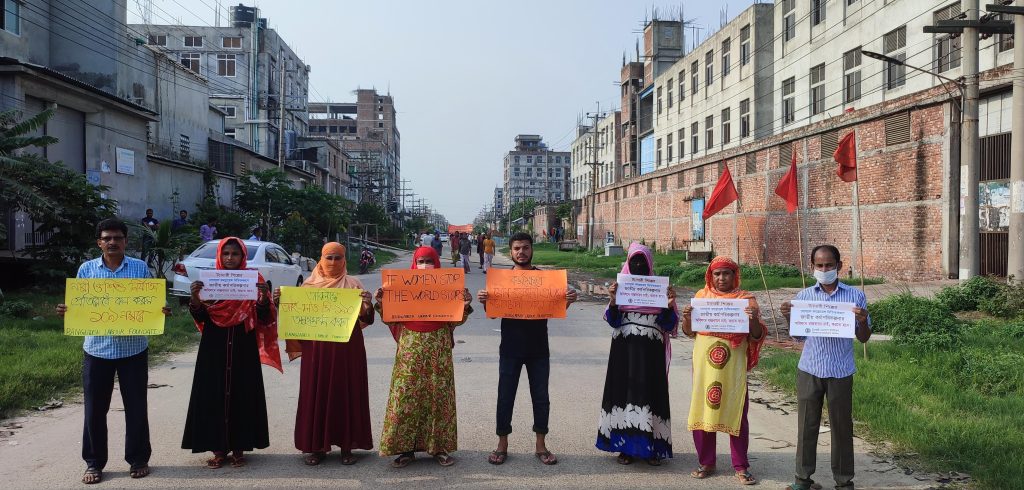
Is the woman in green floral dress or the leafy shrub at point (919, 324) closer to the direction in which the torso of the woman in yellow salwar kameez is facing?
the woman in green floral dress

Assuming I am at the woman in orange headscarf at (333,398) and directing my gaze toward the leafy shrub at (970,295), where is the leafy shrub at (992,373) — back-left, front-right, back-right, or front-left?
front-right

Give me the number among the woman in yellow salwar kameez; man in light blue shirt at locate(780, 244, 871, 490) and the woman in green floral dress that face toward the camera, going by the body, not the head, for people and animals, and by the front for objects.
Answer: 3

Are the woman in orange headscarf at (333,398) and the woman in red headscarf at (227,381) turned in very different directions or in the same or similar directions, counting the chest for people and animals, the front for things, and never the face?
same or similar directions

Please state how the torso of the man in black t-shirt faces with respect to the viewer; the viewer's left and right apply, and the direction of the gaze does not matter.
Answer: facing the viewer

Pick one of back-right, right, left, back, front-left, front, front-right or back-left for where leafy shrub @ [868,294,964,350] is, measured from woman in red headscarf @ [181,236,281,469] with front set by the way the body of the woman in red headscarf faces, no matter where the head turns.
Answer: left

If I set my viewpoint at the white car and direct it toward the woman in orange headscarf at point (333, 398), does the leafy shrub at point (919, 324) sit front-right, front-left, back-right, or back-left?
front-left

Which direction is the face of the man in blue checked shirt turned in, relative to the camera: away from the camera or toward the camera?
toward the camera

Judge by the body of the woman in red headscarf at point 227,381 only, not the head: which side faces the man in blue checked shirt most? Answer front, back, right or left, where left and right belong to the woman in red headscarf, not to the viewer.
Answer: right

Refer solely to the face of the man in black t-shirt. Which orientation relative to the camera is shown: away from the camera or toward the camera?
toward the camera

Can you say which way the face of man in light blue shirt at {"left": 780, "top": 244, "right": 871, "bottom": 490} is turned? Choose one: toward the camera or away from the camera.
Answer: toward the camera

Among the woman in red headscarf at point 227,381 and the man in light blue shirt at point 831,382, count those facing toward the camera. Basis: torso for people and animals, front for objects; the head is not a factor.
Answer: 2

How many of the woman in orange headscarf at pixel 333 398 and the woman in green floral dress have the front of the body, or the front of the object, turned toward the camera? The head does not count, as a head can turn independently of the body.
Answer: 2

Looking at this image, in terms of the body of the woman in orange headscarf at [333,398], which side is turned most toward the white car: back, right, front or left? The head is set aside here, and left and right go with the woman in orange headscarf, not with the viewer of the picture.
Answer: back

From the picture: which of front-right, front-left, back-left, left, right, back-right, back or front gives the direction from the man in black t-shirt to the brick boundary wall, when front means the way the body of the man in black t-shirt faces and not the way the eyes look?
back-left

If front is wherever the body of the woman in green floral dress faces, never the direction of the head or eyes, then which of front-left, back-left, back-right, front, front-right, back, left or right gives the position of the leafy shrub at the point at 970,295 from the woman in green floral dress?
back-left

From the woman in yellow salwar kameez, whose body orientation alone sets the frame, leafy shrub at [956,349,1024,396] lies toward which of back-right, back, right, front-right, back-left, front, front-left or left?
back-left

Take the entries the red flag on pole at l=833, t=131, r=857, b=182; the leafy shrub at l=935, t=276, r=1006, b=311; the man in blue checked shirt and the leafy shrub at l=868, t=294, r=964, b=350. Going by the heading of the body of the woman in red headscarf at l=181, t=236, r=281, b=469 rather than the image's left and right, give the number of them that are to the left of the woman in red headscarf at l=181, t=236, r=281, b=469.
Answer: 3
